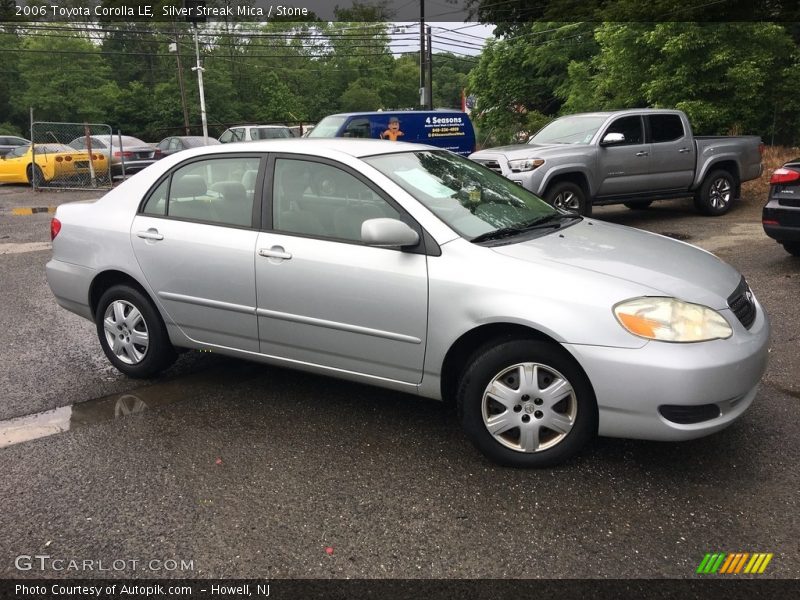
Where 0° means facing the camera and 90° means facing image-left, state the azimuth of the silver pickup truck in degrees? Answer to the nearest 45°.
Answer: approximately 45°

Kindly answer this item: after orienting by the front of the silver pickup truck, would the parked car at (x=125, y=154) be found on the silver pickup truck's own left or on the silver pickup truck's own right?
on the silver pickup truck's own right

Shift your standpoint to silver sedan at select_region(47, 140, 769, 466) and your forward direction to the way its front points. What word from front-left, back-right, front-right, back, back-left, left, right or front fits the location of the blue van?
back-left

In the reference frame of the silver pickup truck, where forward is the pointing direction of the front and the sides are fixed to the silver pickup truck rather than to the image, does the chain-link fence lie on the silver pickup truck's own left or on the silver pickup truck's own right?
on the silver pickup truck's own right

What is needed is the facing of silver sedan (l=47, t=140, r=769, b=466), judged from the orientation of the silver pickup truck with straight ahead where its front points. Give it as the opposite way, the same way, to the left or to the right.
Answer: to the left

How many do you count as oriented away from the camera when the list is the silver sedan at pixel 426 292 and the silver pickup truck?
0

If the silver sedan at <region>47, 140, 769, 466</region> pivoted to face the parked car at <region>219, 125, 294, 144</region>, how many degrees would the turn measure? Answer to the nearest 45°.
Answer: approximately 135° to its left

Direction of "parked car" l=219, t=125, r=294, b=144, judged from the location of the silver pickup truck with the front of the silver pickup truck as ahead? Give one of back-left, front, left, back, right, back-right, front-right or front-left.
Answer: right

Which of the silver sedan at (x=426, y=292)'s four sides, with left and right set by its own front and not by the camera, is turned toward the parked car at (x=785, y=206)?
left

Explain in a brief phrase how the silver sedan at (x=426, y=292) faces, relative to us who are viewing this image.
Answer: facing the viewer and to the right of the viewer

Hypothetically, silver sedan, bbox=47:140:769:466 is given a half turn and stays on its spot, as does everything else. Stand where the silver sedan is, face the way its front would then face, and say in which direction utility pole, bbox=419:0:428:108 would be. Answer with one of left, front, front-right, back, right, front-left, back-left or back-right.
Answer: front-right
